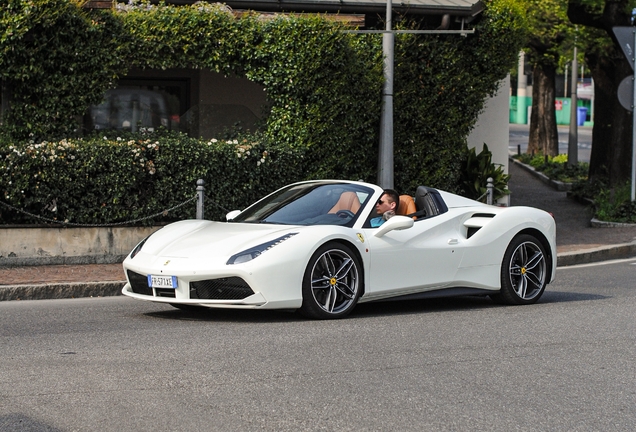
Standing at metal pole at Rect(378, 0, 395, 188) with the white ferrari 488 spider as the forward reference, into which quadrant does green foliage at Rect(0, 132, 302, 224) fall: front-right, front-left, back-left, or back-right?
front-right

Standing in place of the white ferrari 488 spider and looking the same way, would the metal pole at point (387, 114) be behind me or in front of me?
behind

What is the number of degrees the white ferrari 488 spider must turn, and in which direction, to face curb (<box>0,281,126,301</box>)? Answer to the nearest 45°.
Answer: approximately 90° to its right

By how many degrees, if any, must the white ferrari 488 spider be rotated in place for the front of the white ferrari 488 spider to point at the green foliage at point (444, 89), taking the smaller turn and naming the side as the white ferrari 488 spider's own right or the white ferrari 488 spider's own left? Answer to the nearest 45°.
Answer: approximately 135° to the white ferrari 488 spider's own right

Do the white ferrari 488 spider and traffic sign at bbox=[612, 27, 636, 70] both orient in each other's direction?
no

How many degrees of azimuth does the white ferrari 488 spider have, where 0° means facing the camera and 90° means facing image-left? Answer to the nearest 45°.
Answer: approximately 45°

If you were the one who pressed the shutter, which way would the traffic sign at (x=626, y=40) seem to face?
facing away from the viewer

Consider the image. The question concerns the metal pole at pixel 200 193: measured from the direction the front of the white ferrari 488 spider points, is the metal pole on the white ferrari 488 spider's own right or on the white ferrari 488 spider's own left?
on the white ferrari 488 spider's own right

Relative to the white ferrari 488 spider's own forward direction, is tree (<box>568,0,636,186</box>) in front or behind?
behind

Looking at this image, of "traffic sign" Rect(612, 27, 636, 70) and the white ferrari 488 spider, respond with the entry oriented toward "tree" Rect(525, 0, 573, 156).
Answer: the traffic sign

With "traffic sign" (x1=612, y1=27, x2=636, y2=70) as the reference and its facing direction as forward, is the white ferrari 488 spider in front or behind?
behind

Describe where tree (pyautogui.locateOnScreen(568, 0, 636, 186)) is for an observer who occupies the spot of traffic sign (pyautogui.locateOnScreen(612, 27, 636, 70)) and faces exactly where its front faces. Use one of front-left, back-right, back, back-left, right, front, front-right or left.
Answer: front

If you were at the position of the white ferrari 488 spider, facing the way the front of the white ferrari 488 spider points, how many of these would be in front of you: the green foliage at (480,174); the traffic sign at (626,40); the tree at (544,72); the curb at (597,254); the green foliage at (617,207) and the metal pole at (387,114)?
0
